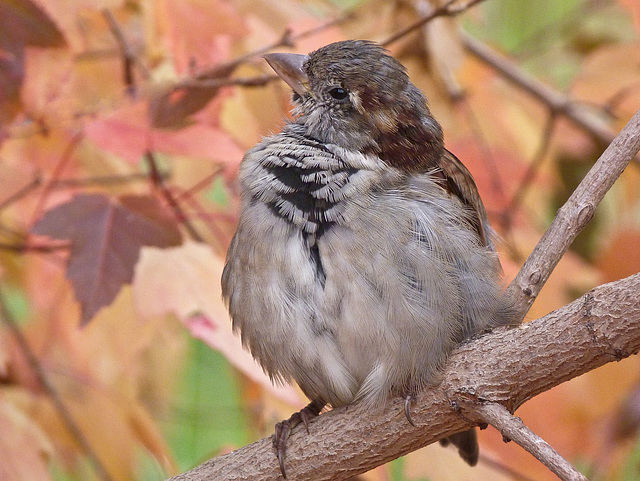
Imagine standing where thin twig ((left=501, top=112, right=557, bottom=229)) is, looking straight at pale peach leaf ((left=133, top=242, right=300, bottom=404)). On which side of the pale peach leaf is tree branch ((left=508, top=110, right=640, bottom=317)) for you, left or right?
left

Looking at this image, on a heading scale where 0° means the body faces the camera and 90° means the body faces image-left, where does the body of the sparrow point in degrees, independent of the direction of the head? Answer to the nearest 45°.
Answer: approximately 45°

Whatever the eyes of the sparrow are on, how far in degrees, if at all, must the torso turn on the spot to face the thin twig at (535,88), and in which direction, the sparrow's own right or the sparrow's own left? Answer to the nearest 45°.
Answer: approximately 180°

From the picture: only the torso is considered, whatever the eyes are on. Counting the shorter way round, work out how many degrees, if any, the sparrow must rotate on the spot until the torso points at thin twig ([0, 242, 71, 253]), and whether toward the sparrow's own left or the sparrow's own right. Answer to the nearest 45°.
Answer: approximately 45° to the sparrow's own right
